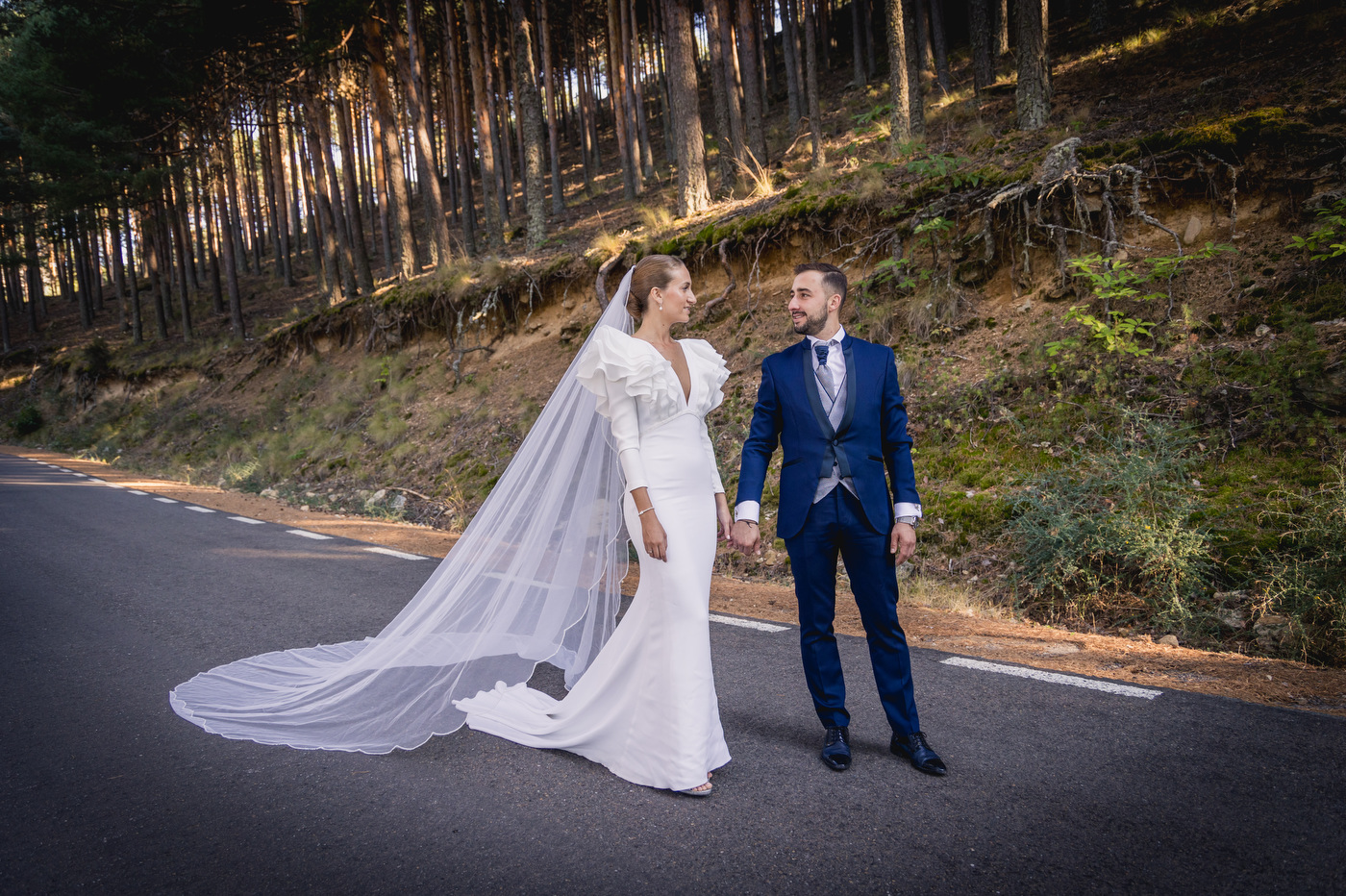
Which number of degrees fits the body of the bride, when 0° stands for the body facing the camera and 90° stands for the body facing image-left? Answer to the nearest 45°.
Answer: approximately 315°

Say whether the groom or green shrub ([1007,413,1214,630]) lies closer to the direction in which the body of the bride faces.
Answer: the groom

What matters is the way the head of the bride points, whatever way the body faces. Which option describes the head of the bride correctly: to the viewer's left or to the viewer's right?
to the viewer's right

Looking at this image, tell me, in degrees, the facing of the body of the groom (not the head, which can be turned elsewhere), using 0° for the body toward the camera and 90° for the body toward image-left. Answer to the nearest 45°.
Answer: approximately 0°

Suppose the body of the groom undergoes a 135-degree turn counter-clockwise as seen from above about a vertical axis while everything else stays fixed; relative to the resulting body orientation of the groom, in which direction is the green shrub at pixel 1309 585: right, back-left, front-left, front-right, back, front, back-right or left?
front

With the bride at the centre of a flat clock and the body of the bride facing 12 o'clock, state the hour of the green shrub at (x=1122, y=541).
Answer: The green shrub is roughly at 10 o'clock from the bride.

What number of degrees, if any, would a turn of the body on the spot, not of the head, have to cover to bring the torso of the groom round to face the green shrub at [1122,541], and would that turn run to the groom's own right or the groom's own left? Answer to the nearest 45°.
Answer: approximately 135° to the groom's own left
